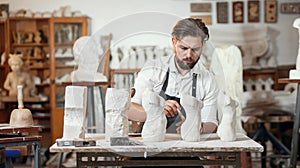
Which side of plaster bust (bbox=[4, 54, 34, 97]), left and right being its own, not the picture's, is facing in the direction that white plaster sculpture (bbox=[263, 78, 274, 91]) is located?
left

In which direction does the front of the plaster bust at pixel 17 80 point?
toward the camera

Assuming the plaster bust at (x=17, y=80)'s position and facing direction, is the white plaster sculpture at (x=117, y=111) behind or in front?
in front

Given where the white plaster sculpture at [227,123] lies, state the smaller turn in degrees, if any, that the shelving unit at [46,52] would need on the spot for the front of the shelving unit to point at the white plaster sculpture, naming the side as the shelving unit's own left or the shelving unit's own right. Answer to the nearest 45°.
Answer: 0° — it already faces it

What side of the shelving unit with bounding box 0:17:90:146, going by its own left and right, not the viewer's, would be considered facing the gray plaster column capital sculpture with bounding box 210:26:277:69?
left

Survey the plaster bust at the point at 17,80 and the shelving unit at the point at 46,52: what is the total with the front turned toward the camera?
2

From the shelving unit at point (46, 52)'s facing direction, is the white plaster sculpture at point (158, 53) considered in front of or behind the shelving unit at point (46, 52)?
in front

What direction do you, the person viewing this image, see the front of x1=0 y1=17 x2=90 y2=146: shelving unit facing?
facing the viewer

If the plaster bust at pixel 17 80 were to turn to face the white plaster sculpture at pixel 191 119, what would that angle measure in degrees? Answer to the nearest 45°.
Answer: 0° — it already faces it

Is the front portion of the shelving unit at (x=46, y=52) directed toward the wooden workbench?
yes

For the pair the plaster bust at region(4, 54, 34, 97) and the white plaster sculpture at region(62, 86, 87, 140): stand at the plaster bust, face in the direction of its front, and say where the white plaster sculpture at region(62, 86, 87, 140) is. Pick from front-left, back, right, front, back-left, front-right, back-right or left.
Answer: front

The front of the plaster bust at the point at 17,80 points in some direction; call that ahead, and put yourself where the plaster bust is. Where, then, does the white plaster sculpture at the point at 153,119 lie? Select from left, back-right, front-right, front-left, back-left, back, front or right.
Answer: front

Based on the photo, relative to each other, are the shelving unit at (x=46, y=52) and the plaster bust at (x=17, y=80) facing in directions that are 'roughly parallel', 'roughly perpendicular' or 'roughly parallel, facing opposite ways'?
roughly parallel

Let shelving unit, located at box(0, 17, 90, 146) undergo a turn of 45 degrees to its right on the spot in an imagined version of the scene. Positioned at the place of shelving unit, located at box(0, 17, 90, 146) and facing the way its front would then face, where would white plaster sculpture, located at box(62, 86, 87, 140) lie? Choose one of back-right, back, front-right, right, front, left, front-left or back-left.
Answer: front-left

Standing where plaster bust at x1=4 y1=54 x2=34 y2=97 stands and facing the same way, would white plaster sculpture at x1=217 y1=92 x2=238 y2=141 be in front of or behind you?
in front
